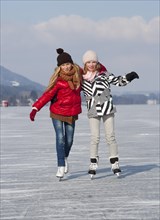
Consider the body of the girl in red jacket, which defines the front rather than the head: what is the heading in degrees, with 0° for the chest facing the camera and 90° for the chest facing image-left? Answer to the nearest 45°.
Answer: approximately 0°

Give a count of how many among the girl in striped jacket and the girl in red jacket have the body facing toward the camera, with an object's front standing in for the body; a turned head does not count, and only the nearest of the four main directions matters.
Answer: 2

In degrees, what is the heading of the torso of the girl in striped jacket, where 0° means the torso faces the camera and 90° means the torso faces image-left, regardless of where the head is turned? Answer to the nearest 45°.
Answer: approximately 0°
